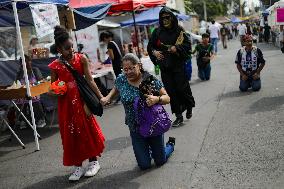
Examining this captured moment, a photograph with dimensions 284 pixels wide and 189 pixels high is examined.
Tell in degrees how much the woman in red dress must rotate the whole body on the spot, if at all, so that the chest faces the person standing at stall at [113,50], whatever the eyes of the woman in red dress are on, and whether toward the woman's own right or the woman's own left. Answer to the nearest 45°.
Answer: approximately 180°

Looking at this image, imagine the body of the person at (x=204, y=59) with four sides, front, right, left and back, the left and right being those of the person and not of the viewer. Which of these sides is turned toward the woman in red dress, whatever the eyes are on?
front

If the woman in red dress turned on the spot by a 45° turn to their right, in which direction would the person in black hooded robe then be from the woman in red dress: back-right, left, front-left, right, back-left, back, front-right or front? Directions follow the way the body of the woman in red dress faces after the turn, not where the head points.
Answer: back

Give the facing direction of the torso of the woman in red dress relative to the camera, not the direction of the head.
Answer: toward the camera

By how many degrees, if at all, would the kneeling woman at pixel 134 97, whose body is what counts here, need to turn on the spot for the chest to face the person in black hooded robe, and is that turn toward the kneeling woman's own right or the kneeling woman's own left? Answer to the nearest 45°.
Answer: approximately 135° to the kneeling woman's own right

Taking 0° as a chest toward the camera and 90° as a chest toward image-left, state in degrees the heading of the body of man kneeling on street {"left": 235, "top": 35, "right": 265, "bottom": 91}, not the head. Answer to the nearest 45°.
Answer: approximately 0°

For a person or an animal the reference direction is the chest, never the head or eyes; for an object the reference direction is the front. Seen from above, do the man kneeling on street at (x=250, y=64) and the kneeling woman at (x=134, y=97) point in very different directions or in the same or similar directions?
same or similar directions

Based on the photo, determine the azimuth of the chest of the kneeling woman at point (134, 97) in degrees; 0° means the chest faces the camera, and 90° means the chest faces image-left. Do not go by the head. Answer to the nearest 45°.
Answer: approximately 45°

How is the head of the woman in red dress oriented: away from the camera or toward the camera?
toward the camera

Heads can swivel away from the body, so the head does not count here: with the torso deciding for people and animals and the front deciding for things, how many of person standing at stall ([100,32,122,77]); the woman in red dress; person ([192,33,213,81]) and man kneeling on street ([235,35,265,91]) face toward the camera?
3

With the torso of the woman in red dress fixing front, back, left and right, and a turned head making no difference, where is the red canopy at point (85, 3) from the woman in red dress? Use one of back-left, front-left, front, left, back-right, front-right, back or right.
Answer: back

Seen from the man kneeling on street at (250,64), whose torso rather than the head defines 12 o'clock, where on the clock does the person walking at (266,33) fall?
The person walking is roughly at 6 o'clock from the man kneeling on street.

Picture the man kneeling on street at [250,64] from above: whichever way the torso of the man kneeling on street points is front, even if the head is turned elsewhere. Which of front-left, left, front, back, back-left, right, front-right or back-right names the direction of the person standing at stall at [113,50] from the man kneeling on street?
right
